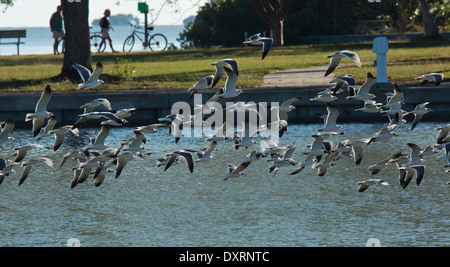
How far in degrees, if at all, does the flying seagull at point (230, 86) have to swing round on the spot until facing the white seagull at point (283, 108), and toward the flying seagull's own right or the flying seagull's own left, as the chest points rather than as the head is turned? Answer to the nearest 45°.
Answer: approximately 45° to the flying seagull's own left

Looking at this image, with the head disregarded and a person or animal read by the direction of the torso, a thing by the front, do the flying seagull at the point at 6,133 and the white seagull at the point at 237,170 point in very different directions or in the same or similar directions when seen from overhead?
same or similar directions

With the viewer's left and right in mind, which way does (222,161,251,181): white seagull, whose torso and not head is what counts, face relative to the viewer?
facing to the right of the viewer

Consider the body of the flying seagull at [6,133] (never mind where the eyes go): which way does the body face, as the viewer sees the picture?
to the viewer's right

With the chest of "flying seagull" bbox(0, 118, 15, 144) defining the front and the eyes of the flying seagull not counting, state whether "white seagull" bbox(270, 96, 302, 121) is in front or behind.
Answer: in front

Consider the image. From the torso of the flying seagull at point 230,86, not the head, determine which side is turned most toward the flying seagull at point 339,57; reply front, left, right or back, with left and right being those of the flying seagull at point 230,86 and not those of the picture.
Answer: front

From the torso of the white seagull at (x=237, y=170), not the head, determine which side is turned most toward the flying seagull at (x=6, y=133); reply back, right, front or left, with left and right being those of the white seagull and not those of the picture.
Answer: back

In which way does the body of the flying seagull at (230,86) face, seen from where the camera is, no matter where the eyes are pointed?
to the viewer's right

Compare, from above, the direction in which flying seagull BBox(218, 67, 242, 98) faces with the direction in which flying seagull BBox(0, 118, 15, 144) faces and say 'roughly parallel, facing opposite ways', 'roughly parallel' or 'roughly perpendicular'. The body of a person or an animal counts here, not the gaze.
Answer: roughly parallel

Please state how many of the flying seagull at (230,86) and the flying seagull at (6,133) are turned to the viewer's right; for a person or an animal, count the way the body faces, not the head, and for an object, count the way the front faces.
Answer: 2
